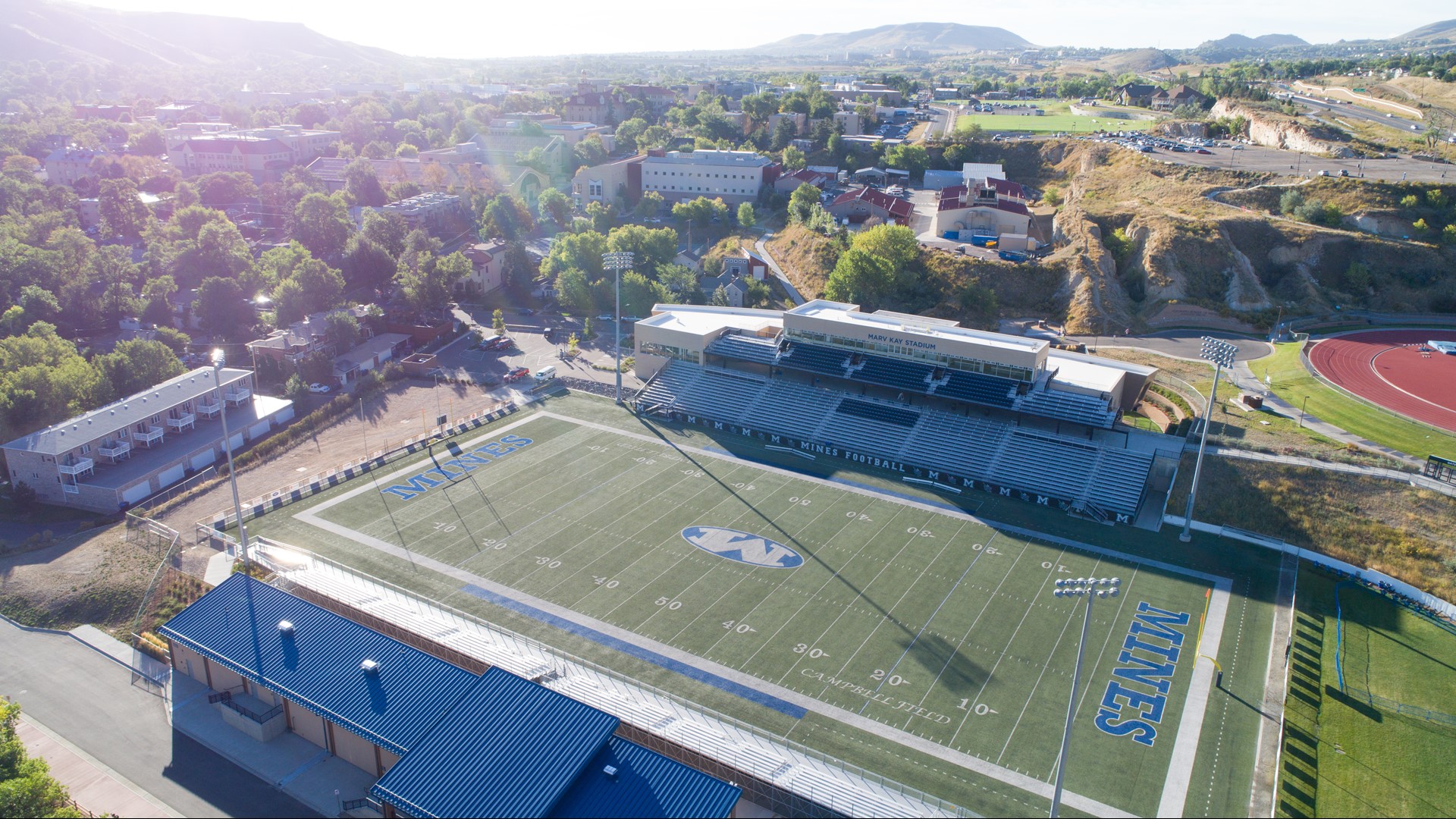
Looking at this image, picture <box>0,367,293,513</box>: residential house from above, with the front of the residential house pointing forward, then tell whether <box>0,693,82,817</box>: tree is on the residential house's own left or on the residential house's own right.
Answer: on the residential house's own right

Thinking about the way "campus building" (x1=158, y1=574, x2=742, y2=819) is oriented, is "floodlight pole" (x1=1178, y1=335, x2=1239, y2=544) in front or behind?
behind

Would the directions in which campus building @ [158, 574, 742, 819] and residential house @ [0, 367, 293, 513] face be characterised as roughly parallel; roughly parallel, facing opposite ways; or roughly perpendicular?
roughly perpendicular

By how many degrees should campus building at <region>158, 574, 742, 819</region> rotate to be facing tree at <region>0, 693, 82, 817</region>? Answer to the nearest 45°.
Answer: approximately 45° to its right

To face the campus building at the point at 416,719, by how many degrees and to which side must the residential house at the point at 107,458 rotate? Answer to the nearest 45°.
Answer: approximately 45° to its right

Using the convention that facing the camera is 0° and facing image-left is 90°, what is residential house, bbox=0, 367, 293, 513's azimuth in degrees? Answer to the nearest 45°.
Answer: approximately 315°

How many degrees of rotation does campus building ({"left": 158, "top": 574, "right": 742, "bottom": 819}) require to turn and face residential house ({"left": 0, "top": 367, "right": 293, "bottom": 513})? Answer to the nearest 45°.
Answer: approximately 90° to its right

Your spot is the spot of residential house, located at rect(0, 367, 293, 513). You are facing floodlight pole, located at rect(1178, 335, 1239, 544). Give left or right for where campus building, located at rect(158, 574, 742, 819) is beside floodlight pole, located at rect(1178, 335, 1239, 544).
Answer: right
